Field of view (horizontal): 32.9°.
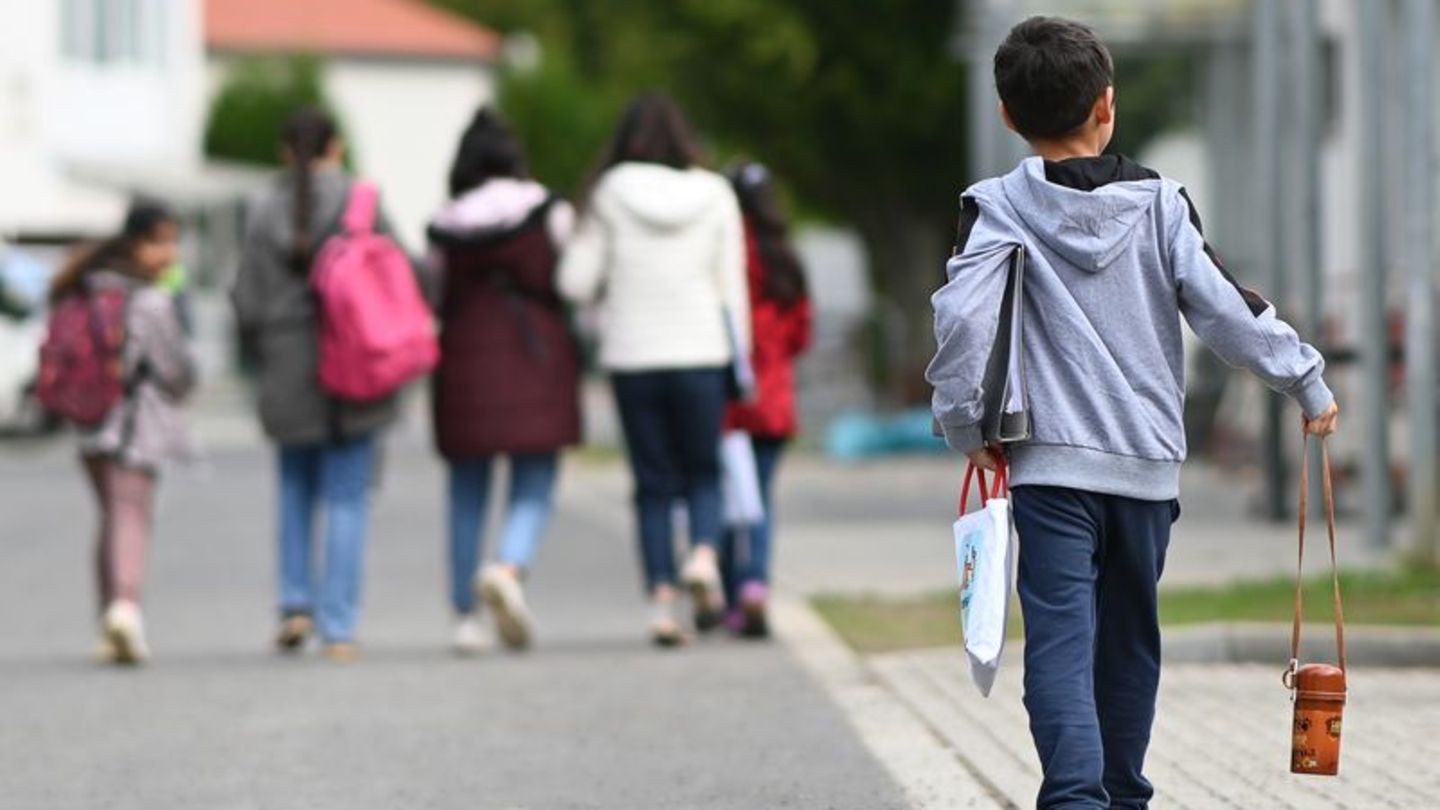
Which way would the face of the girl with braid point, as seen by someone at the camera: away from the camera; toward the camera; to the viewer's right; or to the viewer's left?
away from the camera

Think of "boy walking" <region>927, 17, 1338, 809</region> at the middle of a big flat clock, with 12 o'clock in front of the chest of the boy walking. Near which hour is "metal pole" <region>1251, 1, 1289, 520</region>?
The metal pole is roughly at 12 o'clock from the boy walking.

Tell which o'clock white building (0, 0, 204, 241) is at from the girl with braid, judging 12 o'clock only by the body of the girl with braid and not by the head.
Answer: The white building is roughly at 12 o'clock from the girl with braid.

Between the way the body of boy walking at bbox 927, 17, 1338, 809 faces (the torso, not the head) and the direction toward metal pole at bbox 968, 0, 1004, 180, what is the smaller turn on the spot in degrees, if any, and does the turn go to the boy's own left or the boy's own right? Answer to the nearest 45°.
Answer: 0° — they already face it

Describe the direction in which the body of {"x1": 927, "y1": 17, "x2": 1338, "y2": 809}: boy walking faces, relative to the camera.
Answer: away from the camera

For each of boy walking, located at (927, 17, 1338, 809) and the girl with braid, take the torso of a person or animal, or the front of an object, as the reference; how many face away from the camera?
2

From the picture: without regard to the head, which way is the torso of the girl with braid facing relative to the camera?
away from the camera

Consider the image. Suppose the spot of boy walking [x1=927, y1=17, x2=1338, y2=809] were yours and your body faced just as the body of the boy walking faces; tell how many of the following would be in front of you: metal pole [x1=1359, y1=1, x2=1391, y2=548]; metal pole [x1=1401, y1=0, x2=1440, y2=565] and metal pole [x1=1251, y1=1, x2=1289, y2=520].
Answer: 3
